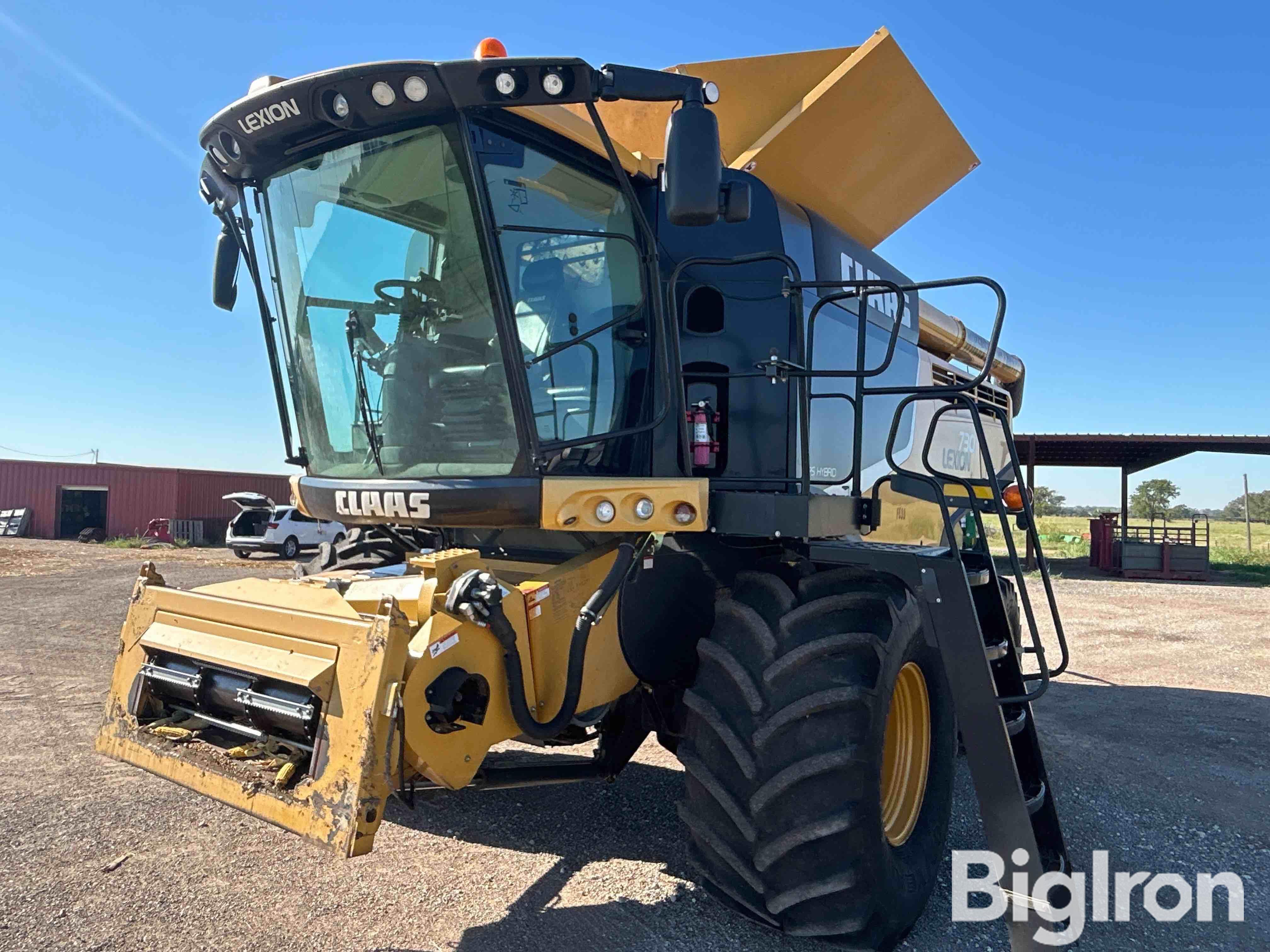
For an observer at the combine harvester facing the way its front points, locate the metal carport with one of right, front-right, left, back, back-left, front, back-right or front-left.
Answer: back

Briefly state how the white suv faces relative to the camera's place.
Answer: facing away from the viewer and to the right of the viewer

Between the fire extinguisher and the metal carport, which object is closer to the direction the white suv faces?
the metal carport

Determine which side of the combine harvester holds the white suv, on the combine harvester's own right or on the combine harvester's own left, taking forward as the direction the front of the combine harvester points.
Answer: on the combine harvester's own right

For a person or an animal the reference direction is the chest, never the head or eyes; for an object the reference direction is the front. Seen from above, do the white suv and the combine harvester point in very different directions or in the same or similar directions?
very different directions

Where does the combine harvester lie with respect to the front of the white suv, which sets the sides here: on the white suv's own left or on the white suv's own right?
on the white suv's own right

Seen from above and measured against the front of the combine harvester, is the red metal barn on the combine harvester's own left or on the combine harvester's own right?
on the combine harvester's own right

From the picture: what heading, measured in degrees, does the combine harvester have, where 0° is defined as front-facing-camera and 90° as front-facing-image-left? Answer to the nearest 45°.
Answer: approximately 45°
